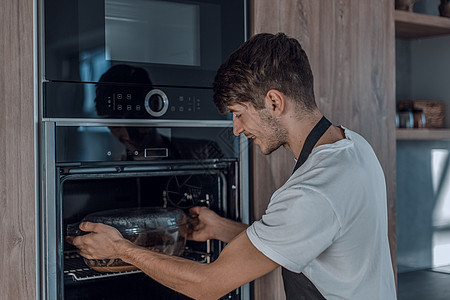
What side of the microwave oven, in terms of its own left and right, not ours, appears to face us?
front

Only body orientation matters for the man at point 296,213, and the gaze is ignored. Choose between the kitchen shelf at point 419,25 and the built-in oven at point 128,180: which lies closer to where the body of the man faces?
the built-in oven

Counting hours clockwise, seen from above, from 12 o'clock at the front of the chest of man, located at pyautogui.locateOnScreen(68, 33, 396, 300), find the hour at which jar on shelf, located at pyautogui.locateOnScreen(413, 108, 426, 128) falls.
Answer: The jar on shelf is roughly at 4 o'clock from the man.

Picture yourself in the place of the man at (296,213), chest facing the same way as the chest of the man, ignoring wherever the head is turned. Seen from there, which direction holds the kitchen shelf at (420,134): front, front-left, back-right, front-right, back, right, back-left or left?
back-right

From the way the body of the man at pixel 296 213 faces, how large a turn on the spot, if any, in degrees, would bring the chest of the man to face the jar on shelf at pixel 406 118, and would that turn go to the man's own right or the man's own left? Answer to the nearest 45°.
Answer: approximately 135° to the man's own right

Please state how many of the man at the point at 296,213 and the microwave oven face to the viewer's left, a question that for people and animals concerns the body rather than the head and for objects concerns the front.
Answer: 1

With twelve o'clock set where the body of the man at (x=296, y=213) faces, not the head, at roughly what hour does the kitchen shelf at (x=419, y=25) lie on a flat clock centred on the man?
The kitchen shelf is roughly at 4 o'clock from the man.

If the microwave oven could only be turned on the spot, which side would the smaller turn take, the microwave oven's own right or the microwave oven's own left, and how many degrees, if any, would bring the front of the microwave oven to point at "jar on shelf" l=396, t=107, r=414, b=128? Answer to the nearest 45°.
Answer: approximately 135° to the microwave oven's own left

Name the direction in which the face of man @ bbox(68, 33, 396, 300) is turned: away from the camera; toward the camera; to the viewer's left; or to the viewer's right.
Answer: to the viewer's left

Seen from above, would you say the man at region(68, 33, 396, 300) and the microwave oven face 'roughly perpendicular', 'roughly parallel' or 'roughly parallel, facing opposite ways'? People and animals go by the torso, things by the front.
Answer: roughly perpendicular

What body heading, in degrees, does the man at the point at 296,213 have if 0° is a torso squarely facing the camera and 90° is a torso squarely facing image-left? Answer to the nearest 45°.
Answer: approximately 90°
